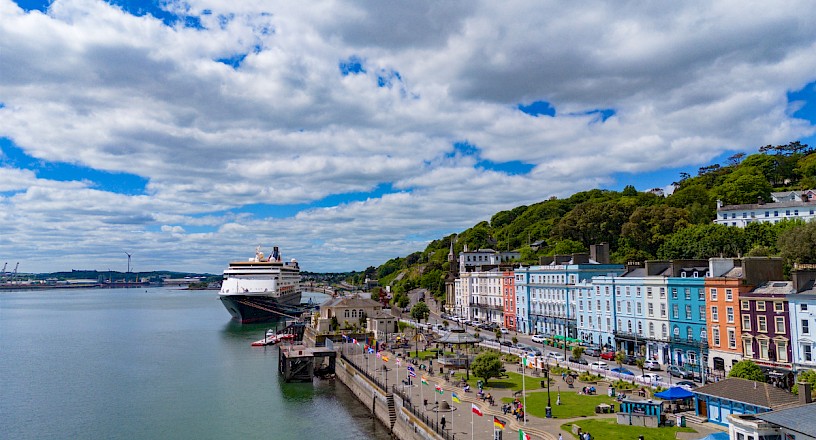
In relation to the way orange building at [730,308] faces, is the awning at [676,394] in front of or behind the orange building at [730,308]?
in front

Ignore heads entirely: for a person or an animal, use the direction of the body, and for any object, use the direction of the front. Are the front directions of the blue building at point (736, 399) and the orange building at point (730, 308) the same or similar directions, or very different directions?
same or similar directions

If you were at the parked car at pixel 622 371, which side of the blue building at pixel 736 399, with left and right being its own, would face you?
right

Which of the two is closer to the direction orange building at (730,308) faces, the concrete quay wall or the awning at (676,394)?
the concrete quay wall

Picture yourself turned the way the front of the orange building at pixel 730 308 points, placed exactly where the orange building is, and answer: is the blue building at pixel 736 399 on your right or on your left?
on your left

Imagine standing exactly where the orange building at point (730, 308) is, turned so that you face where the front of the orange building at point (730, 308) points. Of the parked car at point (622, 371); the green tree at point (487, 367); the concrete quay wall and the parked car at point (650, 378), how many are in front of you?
4

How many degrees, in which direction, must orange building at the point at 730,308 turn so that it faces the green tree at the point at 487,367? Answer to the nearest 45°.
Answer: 0° — it already faces it

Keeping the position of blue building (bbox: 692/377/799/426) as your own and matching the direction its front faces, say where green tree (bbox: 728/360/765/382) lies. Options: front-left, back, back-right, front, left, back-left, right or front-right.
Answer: back-right

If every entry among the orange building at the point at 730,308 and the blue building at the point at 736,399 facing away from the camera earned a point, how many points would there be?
0

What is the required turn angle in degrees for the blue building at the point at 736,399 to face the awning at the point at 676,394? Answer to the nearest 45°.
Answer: approximately 90° to its right

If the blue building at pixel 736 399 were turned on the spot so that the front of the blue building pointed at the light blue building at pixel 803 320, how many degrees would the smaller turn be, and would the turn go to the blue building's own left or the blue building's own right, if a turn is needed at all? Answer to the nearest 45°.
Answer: approximately 135° to the blue building's own right

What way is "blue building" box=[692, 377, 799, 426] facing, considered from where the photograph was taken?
facing the viewer and to the left of the viewer

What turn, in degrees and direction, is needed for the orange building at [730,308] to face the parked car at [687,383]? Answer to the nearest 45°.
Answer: approximately 45° to its left

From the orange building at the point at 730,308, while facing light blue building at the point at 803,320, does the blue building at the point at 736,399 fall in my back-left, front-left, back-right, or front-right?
front-right

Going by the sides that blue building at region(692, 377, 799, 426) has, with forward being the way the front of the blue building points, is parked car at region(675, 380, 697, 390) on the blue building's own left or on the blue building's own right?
on the blue building's own right
